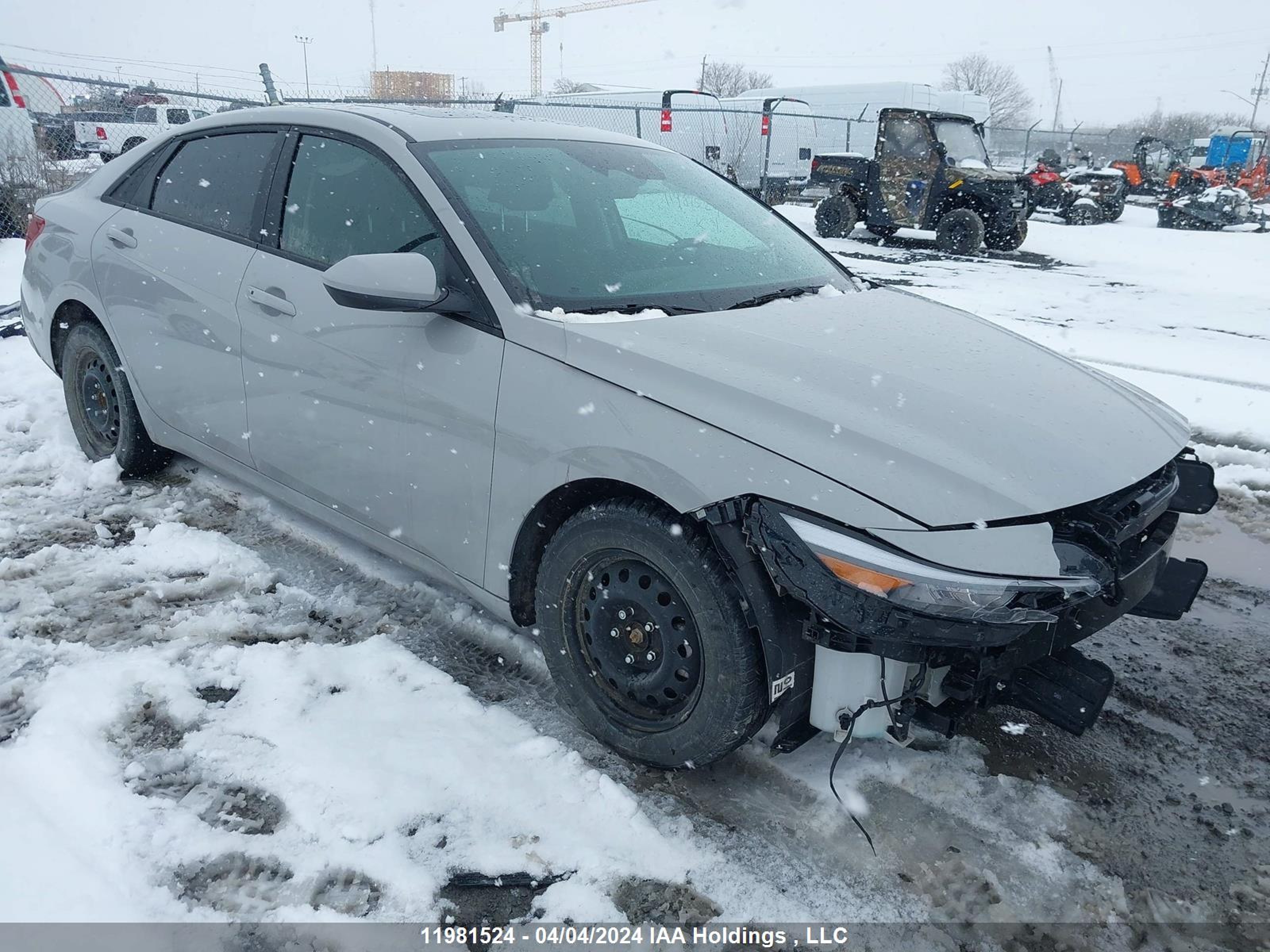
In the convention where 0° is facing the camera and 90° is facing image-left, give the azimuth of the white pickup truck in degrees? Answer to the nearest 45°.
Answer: approximately 225°

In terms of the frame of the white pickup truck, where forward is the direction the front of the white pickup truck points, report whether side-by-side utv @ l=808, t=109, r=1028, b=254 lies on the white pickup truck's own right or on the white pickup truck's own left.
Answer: on the white pickup truck's own right

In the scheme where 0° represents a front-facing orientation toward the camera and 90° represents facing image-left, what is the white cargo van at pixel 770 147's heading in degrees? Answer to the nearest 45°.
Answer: approximately 135°

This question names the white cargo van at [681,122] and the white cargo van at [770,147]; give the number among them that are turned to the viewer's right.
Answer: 0

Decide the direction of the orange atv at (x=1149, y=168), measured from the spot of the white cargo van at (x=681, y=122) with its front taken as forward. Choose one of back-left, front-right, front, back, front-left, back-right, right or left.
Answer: back-right

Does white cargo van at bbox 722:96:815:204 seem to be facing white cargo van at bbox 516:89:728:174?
no

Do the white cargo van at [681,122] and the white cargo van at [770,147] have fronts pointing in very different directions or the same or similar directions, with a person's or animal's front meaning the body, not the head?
same or similar directions

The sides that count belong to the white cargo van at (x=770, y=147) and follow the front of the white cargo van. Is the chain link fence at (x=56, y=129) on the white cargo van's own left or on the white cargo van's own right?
on the white cargo van's own left

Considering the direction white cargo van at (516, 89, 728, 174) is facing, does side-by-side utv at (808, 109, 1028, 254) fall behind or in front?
behind

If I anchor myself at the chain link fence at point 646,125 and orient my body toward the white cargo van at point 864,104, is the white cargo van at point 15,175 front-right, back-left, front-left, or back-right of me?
back-right

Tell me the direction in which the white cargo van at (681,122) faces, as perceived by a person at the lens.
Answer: facing away from the viewer and to the left of the viewer
